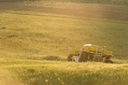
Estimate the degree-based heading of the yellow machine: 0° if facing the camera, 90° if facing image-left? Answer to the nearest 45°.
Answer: approximately 90°
